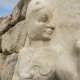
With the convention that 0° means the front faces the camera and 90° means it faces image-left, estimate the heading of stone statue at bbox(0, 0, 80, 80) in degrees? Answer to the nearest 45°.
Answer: approximately 315°
